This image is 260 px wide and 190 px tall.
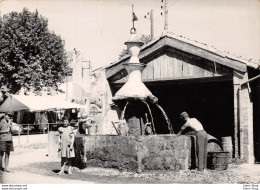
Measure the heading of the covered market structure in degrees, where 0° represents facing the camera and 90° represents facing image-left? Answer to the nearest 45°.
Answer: approximately 0°

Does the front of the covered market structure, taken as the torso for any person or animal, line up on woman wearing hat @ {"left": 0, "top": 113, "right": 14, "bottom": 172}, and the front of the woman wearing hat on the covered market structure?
no

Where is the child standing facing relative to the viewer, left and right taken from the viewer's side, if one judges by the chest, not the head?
facing the viewer

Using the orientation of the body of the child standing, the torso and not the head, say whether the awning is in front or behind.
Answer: behind

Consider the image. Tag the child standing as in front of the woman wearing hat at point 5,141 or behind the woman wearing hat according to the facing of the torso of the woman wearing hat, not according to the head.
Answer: in front

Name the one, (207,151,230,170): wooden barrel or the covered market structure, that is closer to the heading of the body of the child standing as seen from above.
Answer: the wooden barrel

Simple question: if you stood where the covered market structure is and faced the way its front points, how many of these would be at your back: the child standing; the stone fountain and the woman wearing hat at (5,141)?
0

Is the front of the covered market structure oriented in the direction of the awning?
no

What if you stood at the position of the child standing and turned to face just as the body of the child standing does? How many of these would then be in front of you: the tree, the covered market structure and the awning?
0

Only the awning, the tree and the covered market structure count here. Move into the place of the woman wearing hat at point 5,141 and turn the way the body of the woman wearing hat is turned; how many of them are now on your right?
0

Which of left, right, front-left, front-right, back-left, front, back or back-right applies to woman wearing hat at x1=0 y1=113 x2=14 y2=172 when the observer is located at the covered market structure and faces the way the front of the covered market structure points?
front-right

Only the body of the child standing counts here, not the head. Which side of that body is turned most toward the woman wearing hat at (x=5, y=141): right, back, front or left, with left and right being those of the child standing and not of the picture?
right

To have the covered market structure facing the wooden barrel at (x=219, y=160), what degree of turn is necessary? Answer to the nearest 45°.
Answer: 0° — it already faces it

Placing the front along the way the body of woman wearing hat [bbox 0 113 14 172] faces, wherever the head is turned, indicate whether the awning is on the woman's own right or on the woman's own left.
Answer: on the woman's own left

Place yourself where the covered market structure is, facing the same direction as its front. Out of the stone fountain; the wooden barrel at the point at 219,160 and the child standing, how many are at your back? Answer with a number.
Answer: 0

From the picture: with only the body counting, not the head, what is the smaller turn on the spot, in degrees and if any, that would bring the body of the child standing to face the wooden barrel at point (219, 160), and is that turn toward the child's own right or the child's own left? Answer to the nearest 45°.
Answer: approximately 90° to the child's own left

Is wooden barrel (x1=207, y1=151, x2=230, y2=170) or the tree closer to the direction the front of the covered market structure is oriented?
the wooden barrel

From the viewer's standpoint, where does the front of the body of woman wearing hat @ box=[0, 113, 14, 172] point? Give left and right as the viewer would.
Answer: facing the viewer and to the right of the viewer

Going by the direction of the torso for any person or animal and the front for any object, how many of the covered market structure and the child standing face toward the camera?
2

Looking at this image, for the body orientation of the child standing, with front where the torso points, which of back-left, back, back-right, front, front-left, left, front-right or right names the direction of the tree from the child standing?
back
